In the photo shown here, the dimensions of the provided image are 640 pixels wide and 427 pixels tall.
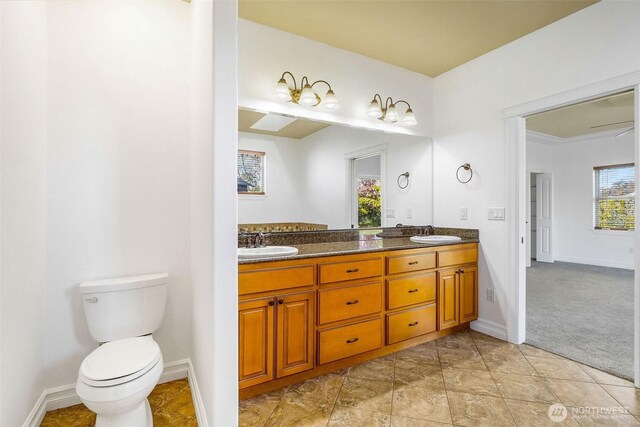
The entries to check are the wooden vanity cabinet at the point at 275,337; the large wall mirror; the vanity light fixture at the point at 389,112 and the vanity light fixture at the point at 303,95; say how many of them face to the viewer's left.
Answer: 0

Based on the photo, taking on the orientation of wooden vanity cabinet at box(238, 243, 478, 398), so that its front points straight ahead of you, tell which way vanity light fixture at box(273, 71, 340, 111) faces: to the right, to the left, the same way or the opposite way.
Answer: the same way

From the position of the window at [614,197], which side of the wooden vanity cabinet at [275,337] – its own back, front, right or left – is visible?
left

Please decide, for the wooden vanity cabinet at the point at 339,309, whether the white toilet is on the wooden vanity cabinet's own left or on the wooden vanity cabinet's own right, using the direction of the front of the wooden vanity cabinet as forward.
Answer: on the wooden vanity cabinet's own right

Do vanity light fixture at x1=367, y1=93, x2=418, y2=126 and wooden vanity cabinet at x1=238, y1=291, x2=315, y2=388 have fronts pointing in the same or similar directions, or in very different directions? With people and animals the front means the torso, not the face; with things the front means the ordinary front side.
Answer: same or similar directions

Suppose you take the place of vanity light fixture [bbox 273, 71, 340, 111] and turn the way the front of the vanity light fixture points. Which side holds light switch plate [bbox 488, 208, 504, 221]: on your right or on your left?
on your left

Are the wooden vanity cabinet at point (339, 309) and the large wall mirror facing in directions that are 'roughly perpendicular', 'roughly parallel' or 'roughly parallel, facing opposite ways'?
roughly parallel

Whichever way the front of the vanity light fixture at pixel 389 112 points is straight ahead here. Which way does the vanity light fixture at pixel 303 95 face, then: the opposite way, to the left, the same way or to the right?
the same way

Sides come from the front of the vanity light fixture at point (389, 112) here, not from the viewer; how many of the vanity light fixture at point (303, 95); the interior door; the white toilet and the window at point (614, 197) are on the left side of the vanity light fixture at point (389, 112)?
2

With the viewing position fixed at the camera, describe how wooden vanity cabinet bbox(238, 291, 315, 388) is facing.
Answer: facing the viewer and to the right of the viewer

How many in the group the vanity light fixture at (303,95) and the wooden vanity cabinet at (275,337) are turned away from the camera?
0

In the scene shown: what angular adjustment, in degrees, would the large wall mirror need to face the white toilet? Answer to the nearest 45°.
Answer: approximately 90° to its right

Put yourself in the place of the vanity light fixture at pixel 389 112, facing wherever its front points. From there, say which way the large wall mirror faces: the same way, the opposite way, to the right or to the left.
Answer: the same way

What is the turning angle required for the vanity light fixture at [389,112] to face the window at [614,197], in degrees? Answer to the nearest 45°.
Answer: approximately 90° to its left
